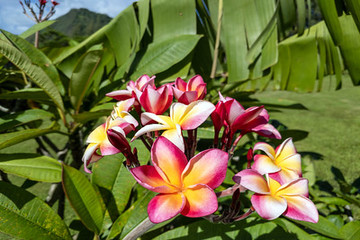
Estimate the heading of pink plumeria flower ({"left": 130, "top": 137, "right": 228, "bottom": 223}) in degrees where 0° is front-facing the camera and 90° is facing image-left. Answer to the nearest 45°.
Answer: approximately 0°

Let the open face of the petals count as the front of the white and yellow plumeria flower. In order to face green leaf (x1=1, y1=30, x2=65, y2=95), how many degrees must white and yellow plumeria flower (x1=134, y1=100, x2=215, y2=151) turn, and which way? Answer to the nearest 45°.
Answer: approximately 135° to its right
